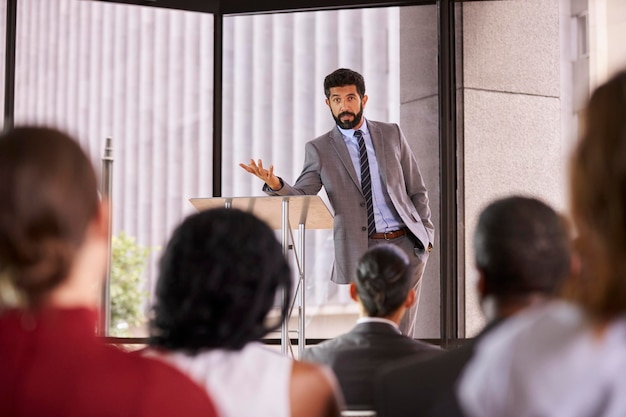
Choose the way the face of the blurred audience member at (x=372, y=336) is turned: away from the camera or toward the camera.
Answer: away from the camera

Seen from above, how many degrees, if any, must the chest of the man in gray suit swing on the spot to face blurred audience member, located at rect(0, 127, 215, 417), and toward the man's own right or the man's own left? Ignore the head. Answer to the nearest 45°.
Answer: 0° — they already face them

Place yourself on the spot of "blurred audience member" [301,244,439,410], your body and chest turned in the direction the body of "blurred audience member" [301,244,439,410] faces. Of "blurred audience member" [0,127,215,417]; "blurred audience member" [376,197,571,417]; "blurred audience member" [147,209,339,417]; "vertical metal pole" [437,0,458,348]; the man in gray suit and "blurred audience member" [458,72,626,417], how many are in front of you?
2

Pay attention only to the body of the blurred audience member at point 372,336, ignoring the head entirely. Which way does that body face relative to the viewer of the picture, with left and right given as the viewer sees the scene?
facing away from the viewer

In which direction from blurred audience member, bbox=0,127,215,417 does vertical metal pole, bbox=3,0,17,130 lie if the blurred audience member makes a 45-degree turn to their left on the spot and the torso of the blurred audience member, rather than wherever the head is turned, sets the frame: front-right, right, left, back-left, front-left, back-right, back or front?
front-right

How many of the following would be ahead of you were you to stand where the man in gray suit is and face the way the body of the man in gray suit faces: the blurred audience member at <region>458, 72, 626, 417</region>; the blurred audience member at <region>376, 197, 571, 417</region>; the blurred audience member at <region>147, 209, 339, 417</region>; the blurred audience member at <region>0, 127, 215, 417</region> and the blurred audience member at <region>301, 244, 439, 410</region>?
5

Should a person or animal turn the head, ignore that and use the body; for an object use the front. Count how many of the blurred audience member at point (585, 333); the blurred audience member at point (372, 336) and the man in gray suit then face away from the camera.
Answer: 2

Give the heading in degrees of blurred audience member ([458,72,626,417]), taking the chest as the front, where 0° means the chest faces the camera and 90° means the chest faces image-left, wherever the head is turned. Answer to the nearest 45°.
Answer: approximately 180°

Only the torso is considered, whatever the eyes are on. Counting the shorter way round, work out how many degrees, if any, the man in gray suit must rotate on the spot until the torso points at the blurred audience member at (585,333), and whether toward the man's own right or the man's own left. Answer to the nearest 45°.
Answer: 0° — they already face them

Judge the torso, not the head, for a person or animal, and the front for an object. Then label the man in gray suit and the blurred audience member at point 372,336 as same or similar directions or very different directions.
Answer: very different directions

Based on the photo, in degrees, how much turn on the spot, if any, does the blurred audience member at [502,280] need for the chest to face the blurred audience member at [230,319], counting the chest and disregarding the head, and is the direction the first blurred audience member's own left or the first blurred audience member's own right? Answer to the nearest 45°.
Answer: approximately 90° to the first blurred audience member's own left

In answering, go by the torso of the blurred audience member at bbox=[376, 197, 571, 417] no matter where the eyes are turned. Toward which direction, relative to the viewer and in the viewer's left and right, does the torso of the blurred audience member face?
facing away from the viewer and to the left of the viewer

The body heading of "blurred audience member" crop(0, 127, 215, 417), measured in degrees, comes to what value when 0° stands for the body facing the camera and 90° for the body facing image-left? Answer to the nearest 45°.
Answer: approximately 180°

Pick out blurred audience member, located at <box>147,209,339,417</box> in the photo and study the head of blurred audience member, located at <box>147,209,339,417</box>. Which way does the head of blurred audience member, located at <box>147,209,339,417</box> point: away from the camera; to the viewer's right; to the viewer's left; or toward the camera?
away from the camera

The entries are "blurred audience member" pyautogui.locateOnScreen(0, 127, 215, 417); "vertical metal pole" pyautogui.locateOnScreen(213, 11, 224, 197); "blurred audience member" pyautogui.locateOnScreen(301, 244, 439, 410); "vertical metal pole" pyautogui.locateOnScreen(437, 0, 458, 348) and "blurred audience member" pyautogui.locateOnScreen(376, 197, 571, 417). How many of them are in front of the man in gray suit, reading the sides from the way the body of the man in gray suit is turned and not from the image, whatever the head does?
3

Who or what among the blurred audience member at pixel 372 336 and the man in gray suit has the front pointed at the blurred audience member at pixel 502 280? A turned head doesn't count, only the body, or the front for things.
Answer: the man in gray suit
